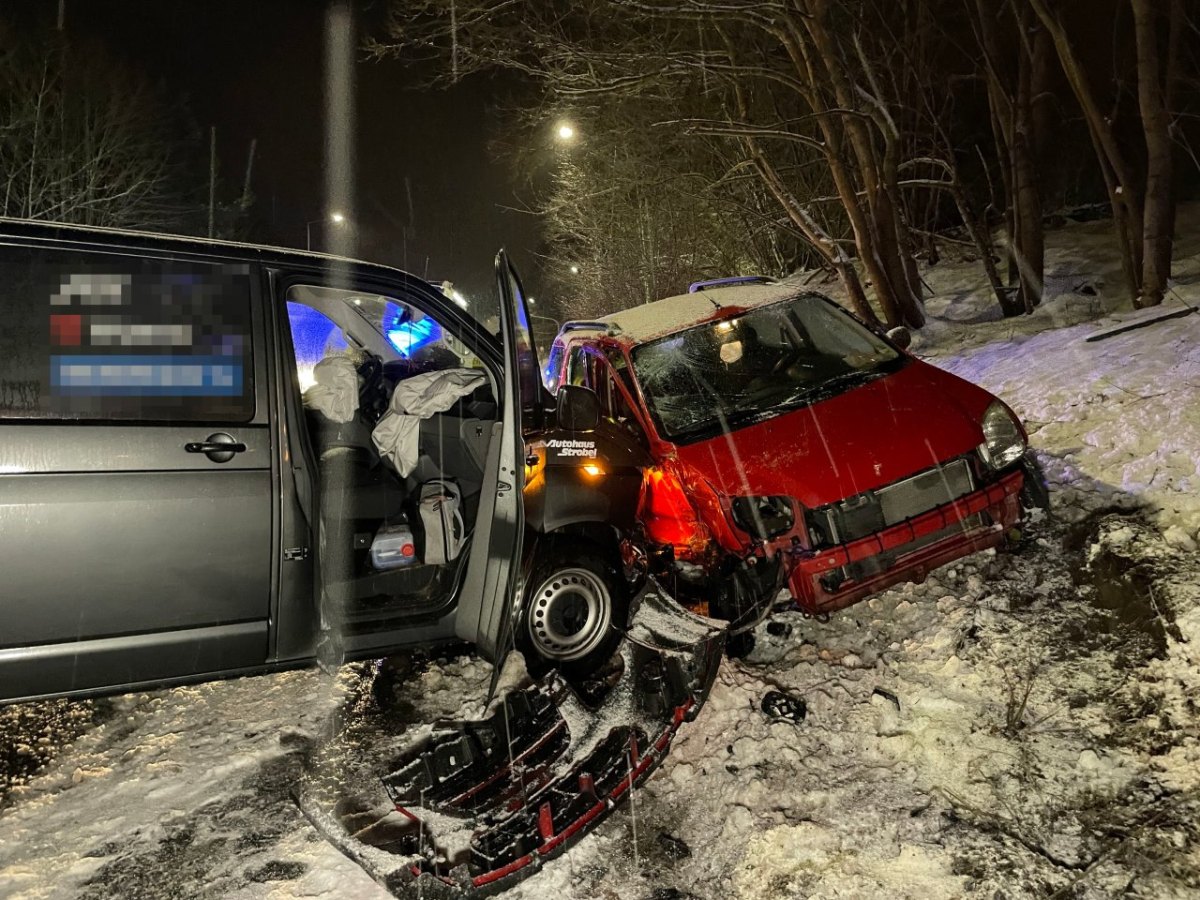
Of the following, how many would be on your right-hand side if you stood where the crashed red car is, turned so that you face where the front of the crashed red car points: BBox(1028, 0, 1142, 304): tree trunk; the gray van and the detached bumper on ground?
2

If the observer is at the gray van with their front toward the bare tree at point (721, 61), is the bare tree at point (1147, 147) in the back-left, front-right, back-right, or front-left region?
front-right

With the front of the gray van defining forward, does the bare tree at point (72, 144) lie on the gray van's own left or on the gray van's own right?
on the gray van's own left

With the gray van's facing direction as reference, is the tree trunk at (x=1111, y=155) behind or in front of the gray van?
in front

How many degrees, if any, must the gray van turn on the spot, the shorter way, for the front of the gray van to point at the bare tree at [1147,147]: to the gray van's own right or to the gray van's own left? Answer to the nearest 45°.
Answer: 0° — it already faces it

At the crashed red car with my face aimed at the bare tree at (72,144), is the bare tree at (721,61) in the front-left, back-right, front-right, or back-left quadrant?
front-right

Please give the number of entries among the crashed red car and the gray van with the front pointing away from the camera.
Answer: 0

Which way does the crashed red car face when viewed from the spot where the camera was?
facing the viewer and to the right of the viewer

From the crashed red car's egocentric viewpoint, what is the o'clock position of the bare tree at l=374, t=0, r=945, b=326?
The bare tree is roughly at 7 o'clock from the crashed red car.

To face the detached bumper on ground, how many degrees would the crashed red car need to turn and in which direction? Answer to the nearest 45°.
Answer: approximately 90° to its right

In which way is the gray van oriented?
to the viewer's right

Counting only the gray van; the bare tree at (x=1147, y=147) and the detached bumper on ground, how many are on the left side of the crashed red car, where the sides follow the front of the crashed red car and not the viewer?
1

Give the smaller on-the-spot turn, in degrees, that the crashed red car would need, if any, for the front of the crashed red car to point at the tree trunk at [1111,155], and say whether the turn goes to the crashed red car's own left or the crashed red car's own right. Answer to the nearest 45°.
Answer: approximately 90° to the crashed red car's own left

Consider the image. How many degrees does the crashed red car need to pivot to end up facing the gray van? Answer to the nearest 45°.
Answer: approximately 90° to its right

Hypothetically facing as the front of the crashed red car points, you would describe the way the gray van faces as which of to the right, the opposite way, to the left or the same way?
to the left

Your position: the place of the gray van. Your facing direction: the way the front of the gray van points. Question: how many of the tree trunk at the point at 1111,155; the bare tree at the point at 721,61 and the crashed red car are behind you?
0

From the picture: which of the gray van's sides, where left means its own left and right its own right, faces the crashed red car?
front
